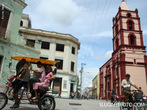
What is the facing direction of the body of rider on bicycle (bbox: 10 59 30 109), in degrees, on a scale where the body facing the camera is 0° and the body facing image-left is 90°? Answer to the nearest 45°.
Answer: approximately 90°

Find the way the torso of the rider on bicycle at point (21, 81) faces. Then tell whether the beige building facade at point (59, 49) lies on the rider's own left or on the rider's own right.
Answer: on the rider's own right

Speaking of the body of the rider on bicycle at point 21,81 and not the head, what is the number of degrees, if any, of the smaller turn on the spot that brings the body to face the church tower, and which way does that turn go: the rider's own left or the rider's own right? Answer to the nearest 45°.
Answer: approximately 135° to the rider's own right
